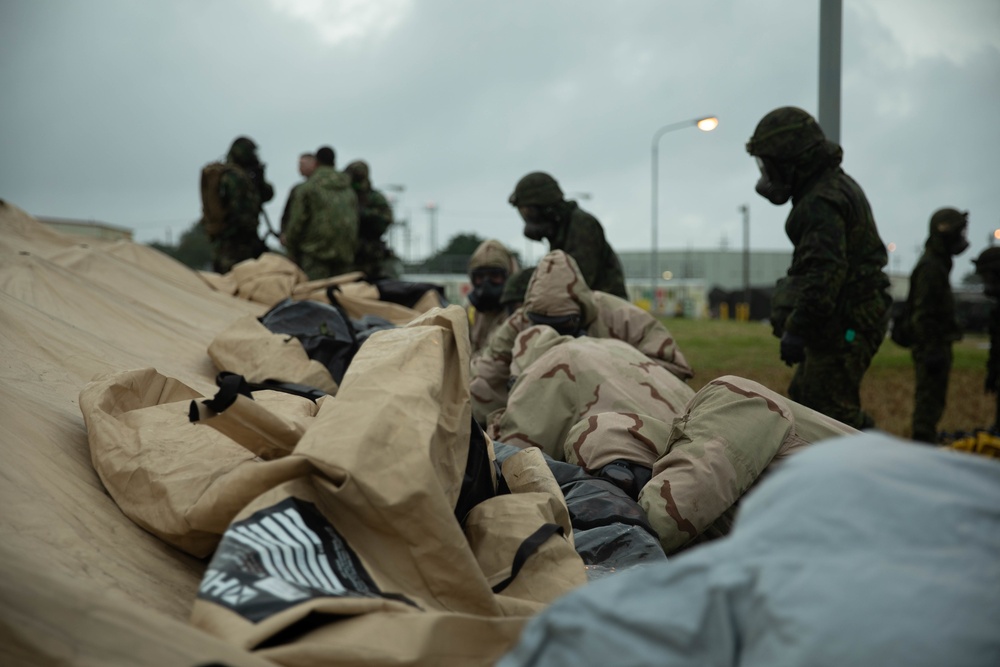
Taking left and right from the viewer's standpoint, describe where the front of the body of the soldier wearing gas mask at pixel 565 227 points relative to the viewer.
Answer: facing to the left of the viewer

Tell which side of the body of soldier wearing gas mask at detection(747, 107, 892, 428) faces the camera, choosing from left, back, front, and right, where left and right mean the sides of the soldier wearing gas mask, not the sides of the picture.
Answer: left

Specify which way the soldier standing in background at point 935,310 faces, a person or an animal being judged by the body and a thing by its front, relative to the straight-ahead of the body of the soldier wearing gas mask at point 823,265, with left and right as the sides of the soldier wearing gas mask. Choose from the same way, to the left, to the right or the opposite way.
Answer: the opposite way

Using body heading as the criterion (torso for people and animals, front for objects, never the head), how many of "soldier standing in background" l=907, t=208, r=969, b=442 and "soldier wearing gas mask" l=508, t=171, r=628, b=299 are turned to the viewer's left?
1

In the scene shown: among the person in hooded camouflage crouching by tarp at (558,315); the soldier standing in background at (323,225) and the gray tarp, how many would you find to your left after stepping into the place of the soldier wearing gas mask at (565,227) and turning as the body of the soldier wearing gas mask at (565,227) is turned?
2

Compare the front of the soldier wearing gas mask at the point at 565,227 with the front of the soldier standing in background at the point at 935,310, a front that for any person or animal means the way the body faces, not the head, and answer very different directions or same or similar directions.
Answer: very different directions

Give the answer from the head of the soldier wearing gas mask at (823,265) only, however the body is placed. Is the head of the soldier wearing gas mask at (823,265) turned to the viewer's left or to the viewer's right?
to the viewer's left

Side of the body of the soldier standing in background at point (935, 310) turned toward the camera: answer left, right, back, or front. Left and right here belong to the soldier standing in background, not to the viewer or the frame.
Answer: right
